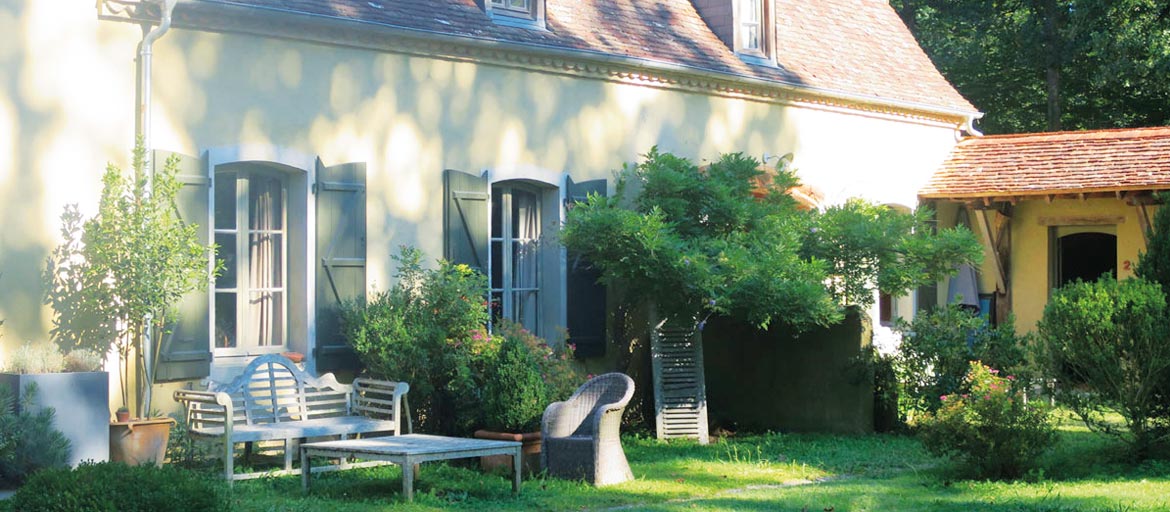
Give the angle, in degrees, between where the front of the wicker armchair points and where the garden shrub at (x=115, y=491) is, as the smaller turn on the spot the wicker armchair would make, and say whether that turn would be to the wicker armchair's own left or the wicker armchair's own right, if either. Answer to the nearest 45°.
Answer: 0° — it already faces it

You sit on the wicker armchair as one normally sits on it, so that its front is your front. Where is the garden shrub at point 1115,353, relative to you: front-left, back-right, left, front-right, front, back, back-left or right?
back-left

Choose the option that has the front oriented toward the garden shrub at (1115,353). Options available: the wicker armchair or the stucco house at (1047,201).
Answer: the stucco house

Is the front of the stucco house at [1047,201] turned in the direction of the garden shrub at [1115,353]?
yes

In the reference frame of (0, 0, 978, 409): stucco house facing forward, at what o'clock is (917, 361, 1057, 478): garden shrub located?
The garden shrub is roughly at 11 o'clock from the stucco house.

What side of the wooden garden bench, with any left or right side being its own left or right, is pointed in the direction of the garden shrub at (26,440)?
right

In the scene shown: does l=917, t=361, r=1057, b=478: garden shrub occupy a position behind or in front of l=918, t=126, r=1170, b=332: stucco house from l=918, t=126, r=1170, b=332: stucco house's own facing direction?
in front

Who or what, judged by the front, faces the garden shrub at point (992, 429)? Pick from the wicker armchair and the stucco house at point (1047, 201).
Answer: the stucco house

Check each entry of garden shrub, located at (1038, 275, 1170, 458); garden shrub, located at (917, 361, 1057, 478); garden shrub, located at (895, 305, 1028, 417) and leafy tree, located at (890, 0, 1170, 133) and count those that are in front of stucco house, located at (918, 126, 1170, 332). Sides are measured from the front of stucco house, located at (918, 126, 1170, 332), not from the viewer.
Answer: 3

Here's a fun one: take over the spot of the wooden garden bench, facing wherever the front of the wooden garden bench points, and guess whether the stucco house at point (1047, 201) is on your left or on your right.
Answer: on your left

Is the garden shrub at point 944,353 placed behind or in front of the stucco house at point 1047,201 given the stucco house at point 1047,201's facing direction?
in front

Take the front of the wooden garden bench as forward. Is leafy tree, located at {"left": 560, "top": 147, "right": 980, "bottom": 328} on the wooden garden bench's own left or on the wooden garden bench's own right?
on the wooden garden bench's own left

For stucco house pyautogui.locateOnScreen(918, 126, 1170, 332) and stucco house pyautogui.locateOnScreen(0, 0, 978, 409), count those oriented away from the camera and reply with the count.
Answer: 0
